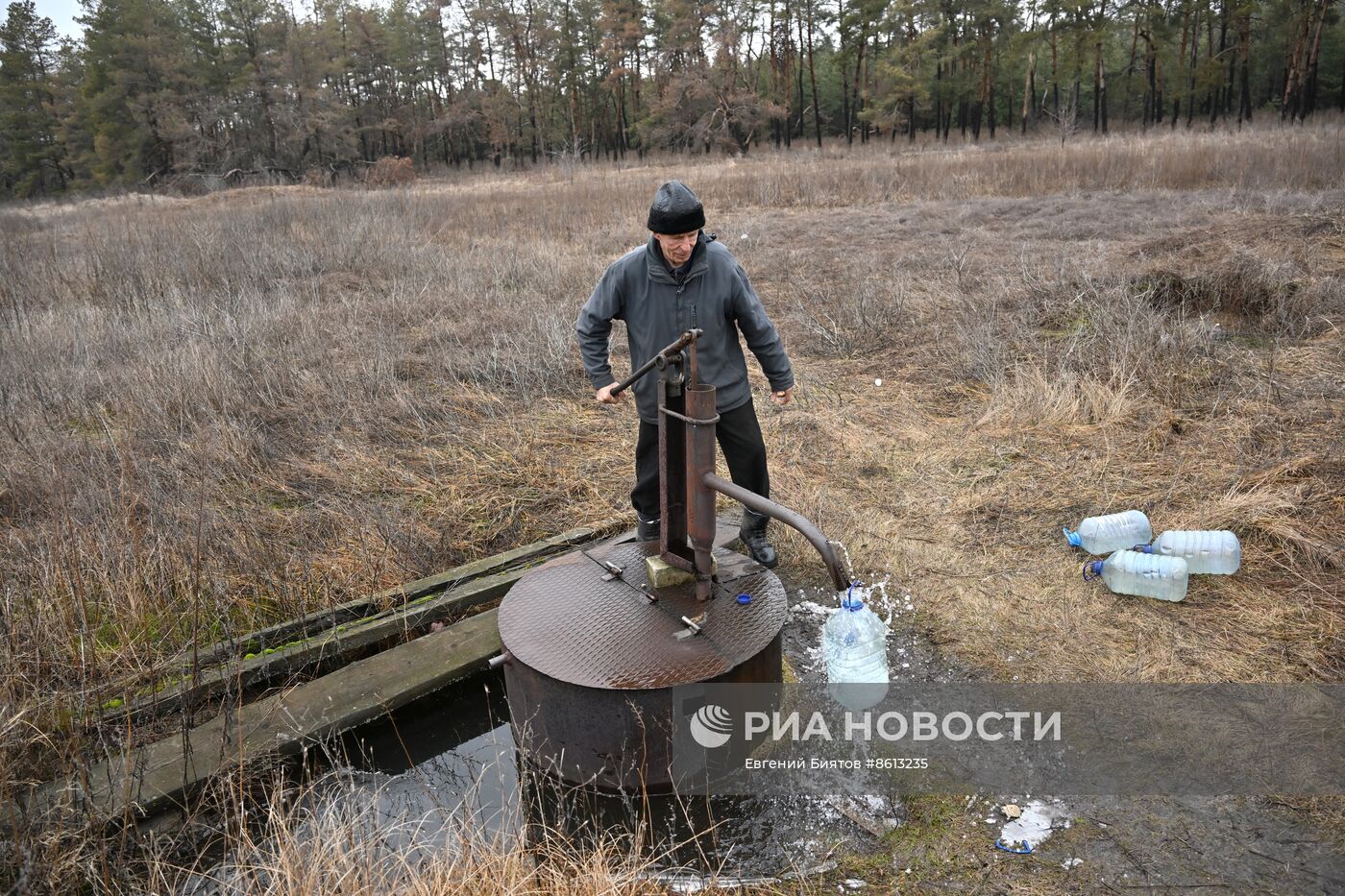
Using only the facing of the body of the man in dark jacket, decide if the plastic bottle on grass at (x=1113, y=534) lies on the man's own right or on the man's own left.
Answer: on the man's own left

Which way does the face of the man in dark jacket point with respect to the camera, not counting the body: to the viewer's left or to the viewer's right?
to the viewer's right

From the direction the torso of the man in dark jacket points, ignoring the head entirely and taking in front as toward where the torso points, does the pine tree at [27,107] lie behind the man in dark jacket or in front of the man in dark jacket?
behind

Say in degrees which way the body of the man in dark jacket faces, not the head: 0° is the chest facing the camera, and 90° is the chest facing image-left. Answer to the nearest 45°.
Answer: approximately 0°

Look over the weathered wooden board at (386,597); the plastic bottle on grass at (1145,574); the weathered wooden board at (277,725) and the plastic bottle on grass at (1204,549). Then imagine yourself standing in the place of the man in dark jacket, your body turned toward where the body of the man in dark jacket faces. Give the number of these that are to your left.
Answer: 2

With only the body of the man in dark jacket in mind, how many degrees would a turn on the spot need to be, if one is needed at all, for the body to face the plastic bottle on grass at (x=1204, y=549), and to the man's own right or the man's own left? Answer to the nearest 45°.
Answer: approximately 90° to the man's own left

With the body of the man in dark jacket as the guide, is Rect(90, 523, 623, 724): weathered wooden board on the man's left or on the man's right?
on the man's right

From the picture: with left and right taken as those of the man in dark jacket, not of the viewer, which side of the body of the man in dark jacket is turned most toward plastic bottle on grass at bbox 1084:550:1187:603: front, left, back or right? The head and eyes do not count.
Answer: left

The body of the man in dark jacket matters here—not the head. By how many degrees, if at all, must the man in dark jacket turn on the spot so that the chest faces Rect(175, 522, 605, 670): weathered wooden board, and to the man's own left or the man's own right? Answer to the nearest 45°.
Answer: approximately 90° to the man's own right

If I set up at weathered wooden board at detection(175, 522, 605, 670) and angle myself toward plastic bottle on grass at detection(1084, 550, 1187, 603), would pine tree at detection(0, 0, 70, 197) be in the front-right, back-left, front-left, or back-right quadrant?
back-left

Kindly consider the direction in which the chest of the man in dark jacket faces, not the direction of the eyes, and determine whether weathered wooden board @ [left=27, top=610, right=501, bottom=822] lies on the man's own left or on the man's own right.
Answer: on the man's own right
